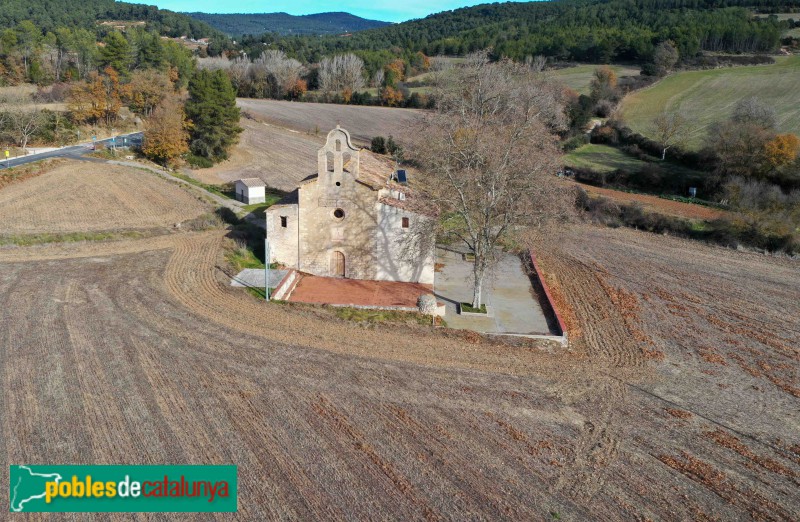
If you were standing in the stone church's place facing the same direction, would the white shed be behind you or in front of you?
behind

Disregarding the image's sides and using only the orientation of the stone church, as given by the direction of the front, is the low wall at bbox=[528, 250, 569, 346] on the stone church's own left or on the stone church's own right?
on the stone church's own left

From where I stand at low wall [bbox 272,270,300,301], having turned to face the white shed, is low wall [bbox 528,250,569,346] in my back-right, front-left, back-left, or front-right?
back-right

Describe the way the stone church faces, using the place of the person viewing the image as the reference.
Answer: facing the viewer

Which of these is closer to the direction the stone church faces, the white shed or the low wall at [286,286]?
the low wall
